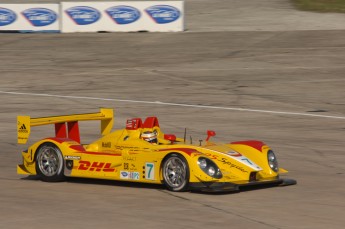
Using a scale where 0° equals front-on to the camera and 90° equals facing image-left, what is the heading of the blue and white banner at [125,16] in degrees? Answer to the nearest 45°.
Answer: approximately 0°

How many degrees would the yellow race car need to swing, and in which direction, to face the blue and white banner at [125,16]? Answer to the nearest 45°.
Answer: approximately 135° to its left

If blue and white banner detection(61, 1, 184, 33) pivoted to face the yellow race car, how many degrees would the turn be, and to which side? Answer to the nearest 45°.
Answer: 0° — it already faces it
